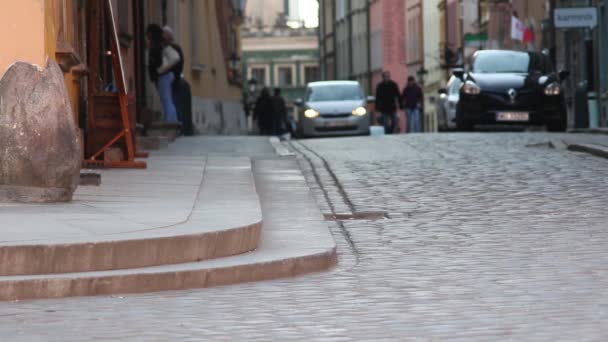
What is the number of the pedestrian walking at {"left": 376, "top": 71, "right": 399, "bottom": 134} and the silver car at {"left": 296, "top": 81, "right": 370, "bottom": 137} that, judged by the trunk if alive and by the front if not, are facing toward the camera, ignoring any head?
2

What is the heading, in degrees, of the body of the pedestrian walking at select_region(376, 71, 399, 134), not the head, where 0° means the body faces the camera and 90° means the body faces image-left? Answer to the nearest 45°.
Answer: approximately 0°

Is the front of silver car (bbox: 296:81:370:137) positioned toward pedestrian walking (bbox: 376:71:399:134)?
no

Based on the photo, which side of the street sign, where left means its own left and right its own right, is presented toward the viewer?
front

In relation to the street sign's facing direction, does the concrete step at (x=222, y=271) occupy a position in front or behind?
in front

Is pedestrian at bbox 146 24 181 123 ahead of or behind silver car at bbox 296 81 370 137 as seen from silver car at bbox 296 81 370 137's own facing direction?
ahead

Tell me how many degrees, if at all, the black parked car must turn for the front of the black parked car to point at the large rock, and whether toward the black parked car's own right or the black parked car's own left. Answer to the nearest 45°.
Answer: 0° — it already faces it

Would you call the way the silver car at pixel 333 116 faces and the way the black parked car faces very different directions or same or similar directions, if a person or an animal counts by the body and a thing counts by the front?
same or similar directions

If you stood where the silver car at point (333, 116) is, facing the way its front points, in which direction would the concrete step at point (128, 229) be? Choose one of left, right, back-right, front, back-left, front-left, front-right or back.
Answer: front

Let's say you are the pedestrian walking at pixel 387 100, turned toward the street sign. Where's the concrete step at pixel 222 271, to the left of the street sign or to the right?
right

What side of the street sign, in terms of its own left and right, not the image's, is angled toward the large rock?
front

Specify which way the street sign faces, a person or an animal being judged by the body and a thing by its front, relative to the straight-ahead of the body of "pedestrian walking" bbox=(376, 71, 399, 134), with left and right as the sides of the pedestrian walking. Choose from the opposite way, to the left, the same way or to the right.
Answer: the same way

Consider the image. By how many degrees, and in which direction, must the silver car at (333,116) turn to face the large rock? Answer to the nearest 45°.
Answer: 0° — it already faces it

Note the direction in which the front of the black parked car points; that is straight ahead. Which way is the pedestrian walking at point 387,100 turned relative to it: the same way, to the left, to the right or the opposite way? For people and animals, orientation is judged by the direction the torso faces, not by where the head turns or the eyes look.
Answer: the same way

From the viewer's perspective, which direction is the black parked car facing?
toward the camera
